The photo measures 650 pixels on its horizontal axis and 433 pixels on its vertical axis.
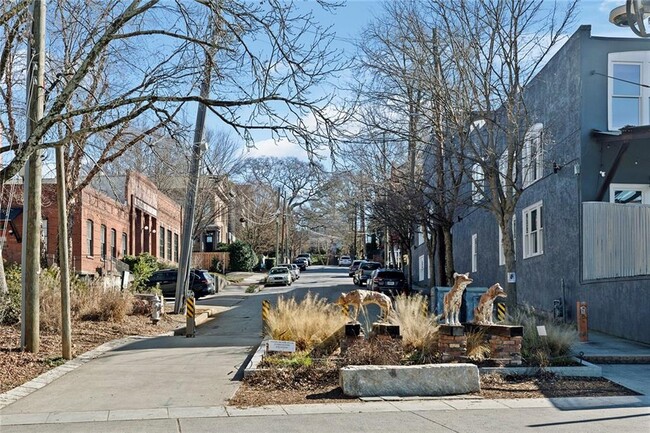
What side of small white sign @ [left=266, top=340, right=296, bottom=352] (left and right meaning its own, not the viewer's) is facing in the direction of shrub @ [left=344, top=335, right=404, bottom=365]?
left

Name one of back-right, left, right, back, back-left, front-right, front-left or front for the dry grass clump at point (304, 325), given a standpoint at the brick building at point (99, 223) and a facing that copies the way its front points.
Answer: front-right

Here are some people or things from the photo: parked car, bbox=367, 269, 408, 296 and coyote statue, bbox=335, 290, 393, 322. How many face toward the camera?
0

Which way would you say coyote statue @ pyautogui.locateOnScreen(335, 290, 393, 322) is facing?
to the viewer's left

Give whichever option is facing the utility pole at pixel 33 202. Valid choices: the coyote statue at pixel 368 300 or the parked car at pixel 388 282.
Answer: the coyote statue

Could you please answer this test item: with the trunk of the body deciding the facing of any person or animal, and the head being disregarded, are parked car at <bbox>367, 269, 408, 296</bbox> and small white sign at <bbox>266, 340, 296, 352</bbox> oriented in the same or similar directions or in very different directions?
very different directions

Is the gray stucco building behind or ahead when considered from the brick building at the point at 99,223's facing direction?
ahead

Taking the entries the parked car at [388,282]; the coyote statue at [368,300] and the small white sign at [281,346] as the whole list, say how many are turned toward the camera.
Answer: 1

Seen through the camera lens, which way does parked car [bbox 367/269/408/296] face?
facing away from the viewer

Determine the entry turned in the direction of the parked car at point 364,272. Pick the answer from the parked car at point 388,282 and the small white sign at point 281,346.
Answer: the parked car at point 388,282

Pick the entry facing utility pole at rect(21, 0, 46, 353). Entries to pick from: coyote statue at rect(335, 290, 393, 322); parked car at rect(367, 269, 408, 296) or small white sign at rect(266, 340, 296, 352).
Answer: the coyote statue

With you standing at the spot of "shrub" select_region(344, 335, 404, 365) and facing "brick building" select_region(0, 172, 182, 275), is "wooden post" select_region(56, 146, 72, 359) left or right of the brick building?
left

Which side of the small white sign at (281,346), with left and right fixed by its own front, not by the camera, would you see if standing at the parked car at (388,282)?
back

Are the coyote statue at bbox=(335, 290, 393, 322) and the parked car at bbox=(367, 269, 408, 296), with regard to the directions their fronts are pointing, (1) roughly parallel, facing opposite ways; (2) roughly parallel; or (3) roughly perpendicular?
roughly perpendicular
